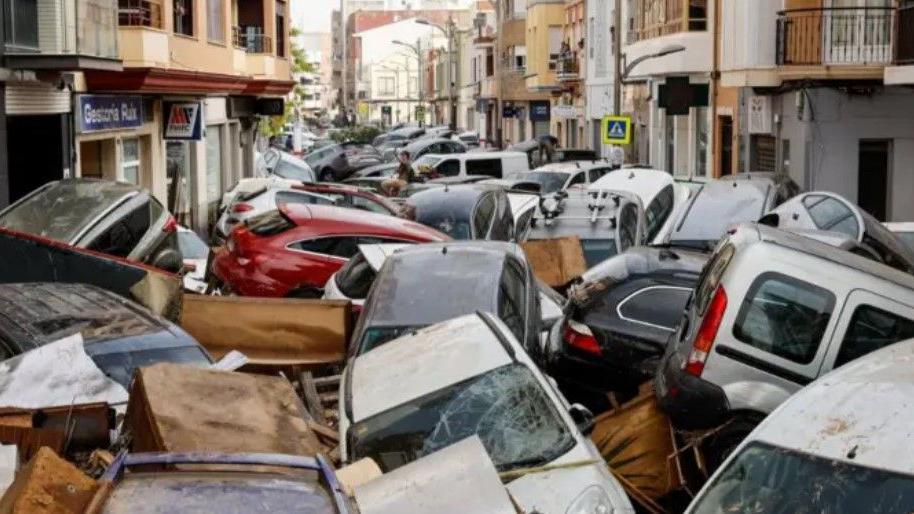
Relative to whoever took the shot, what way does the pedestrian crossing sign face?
facing the viewer

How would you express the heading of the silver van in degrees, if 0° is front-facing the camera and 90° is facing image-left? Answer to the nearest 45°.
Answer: approximately 270°

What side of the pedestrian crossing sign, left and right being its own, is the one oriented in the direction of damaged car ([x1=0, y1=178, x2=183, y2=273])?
front

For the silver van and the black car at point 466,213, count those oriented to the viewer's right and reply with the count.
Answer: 1

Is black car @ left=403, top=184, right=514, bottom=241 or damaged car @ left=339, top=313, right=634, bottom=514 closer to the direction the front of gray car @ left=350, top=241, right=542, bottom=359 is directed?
the damaged car

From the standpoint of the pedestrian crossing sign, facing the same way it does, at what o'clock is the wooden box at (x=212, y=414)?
The wooden box is roughly at 12 o'clock from the pedestrian crossing sign.

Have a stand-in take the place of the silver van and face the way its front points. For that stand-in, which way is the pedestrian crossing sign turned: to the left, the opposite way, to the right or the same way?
to the right

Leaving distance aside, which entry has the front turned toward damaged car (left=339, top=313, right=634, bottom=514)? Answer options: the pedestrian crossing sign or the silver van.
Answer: the pedestrian crossing sign

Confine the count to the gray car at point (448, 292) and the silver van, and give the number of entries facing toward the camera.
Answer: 1

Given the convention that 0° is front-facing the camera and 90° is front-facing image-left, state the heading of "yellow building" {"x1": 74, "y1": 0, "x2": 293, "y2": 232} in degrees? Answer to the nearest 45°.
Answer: approximately 315°

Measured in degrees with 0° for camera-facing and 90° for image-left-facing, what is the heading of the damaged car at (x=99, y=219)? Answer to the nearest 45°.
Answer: approximately 45°

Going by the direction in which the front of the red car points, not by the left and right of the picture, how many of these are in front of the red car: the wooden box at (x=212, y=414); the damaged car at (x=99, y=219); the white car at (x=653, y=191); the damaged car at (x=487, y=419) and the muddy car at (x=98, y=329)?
1

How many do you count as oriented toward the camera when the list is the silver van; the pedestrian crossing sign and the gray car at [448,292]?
2

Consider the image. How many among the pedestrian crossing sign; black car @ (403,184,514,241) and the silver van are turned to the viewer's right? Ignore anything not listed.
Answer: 1

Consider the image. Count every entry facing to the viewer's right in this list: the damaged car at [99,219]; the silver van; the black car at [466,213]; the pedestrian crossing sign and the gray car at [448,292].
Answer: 1

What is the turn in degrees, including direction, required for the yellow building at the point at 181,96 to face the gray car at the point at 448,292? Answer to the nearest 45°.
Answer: approximately 45° to its right
